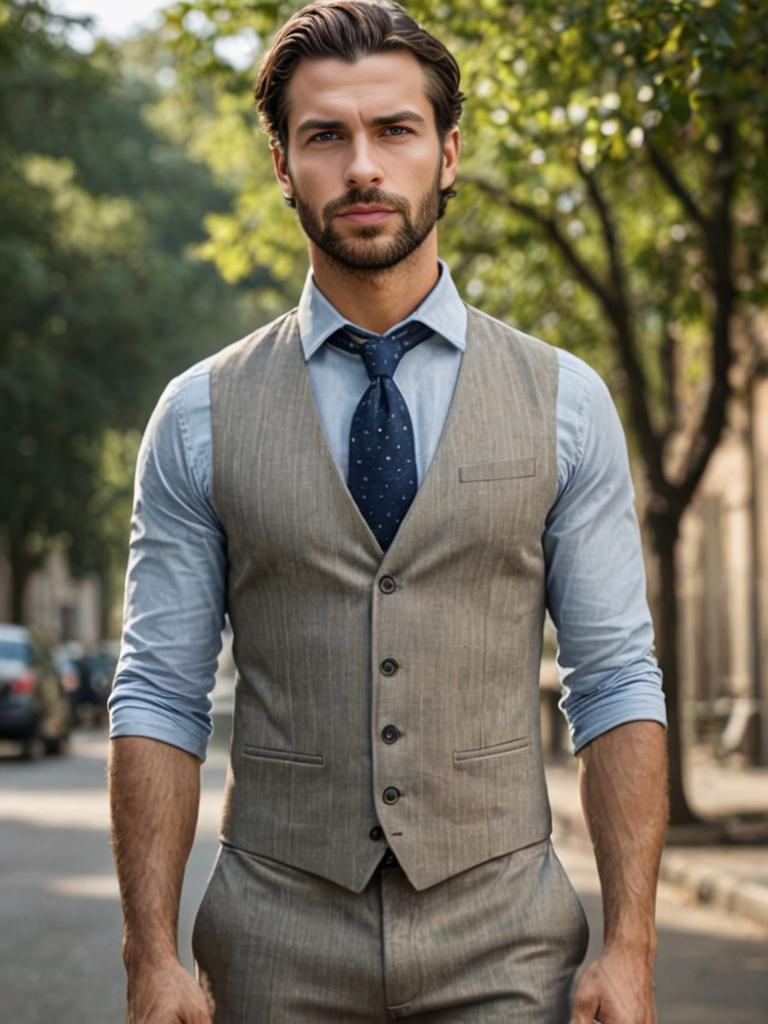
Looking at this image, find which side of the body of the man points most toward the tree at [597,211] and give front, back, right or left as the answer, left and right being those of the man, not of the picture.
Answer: back

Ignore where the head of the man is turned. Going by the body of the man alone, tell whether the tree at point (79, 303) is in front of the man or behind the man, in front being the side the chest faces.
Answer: behind

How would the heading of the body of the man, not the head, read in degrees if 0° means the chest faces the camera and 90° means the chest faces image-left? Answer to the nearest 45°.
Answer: approximately 0°

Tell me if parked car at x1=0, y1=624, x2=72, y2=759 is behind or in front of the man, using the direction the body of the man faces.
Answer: behind

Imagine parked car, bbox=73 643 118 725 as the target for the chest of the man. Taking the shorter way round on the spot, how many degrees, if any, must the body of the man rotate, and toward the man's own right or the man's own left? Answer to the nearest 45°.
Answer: approximately 180°
